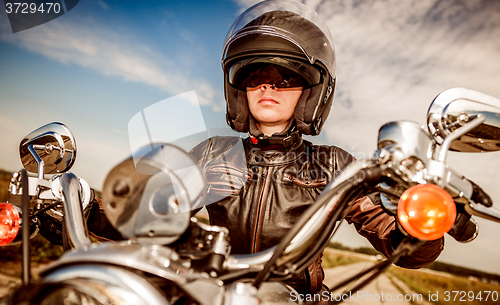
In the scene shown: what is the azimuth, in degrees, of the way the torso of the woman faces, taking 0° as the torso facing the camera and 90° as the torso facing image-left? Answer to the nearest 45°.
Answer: approximately 0°

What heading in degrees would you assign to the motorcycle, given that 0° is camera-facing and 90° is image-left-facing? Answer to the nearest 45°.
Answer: approximately 45°
